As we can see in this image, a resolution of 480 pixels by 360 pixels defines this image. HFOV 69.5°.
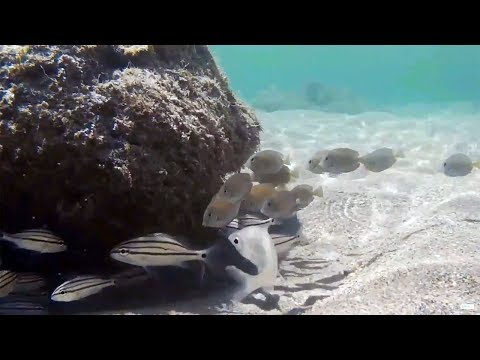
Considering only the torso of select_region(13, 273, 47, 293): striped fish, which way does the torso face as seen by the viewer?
to the viewer's left

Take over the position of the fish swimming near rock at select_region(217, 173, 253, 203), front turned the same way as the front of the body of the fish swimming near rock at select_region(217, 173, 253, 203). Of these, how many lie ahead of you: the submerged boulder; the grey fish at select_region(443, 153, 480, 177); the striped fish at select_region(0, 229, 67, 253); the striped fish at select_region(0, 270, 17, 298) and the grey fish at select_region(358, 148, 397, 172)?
3

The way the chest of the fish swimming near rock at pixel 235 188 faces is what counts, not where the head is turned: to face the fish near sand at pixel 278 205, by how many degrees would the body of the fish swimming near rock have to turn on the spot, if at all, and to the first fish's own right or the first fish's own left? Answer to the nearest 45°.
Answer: approximately 135° to the first fish's own right

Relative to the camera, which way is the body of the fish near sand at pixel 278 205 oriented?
to the viewer's left

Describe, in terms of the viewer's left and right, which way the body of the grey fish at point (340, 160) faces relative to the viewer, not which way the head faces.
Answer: facing to the left of the viewer

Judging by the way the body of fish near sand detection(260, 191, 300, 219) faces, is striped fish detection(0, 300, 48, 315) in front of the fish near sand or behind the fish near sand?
in front

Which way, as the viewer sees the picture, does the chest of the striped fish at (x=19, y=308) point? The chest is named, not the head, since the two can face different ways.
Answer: to the viewer's right

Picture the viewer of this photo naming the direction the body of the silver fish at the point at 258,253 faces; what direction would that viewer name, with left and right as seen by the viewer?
facing to the left of the viewer

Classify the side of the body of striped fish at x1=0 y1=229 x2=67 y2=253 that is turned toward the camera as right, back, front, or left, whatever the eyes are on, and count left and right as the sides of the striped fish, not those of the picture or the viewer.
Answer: right

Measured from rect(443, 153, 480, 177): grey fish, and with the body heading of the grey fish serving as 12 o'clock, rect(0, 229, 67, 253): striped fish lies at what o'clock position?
The striped fish is roughly at 10 o'clock from the grey fish.
